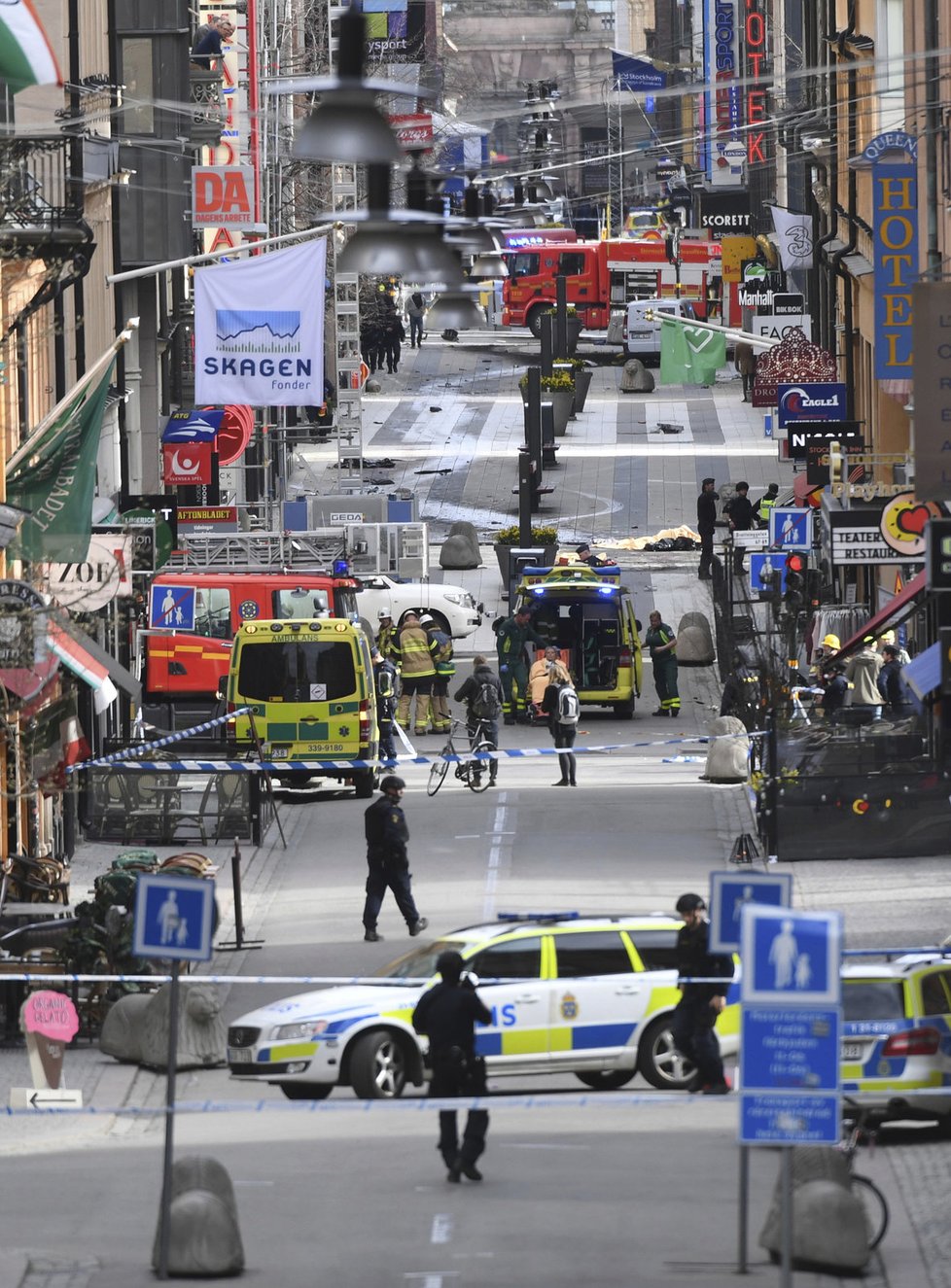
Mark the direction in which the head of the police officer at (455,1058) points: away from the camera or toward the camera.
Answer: away from the camera

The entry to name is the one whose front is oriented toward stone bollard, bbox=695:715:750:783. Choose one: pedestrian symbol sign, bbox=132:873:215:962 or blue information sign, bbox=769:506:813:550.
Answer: the blue information sign

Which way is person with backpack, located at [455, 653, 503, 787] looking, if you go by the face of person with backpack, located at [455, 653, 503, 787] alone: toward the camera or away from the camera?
away from the camera

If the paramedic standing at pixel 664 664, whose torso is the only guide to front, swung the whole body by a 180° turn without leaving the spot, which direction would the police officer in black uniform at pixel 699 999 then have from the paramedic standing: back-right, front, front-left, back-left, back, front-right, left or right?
back-right

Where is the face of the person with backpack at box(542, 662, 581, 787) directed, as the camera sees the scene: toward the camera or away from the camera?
away from the camera

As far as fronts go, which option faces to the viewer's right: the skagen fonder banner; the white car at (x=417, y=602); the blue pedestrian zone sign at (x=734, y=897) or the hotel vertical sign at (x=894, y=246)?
the white car

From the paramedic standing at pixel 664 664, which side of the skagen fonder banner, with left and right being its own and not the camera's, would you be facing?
left

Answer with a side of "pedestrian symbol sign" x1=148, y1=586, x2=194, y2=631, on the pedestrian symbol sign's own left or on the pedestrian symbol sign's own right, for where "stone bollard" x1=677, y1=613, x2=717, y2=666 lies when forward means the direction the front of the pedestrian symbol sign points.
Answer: on the pedestrian symbol sign's own left
